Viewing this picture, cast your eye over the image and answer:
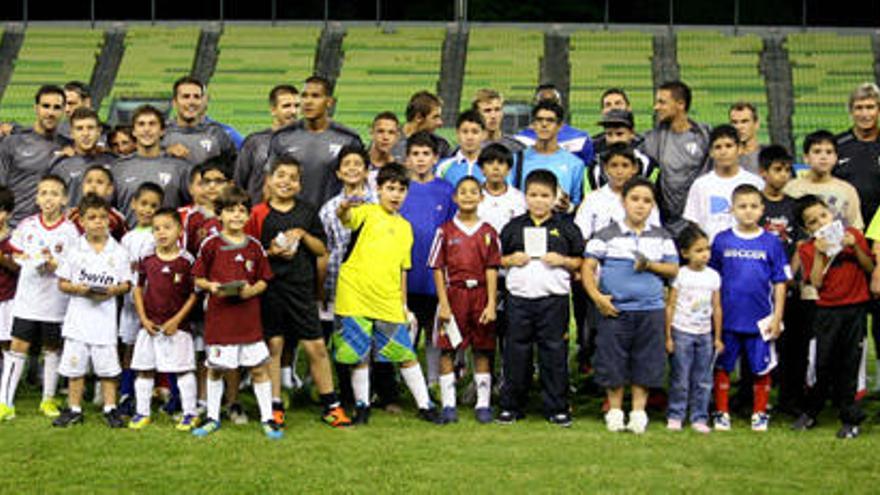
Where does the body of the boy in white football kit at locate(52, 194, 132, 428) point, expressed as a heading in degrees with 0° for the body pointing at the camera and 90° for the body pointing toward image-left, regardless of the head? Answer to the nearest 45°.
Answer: approximately 0°

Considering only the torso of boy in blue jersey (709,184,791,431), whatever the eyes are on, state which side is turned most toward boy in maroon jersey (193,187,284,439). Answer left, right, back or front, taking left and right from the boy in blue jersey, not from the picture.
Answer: right

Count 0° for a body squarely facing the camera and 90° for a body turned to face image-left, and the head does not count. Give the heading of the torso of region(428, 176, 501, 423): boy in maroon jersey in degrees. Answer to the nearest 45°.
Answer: approximately 0°

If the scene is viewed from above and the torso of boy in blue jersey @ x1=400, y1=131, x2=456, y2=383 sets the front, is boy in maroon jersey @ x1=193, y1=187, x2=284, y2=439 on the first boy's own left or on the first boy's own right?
on the first boy's own right

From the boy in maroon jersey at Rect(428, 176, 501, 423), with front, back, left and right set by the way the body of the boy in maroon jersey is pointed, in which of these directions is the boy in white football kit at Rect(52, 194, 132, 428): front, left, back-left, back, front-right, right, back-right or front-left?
right

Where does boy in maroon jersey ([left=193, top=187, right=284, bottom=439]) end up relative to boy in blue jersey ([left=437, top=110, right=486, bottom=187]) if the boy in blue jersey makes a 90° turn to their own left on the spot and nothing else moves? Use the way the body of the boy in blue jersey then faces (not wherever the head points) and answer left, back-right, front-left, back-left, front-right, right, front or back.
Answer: back-right

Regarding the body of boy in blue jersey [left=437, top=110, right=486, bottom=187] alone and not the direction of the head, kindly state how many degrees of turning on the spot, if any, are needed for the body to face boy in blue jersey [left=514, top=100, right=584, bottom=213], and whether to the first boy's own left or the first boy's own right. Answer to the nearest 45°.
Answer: approximately 90° to the first boy's own left

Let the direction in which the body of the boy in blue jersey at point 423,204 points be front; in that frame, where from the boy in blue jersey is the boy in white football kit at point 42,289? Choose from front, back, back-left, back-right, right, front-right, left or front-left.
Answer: right

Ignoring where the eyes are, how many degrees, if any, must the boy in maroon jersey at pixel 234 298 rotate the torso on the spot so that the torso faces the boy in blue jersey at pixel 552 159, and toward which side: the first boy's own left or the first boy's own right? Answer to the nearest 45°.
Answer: approximately 135° to the first boy's own left
